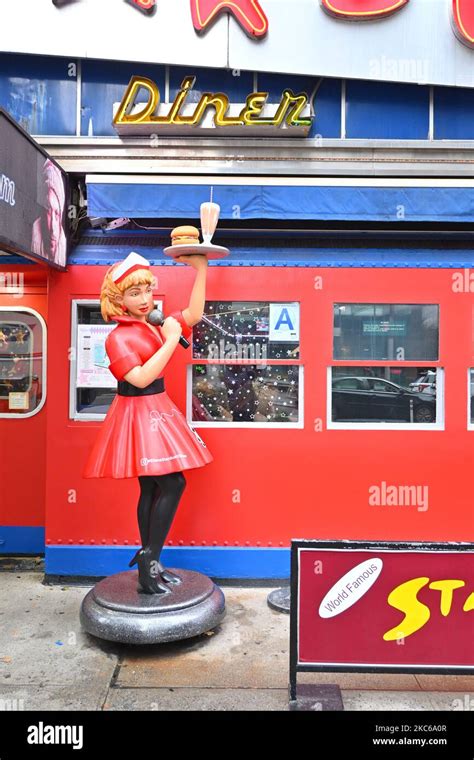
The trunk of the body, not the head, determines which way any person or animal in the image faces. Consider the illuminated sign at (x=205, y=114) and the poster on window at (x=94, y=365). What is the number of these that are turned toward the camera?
2

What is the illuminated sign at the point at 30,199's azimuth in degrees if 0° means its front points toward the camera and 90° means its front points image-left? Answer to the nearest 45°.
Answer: approximately 315°

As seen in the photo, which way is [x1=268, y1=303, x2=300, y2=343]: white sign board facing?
toward the camera

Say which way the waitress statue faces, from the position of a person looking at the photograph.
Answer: facing the viewer and to the right of the viewer

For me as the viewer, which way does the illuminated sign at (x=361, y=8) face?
facing the viewer

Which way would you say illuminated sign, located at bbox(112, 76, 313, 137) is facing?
toward the camera

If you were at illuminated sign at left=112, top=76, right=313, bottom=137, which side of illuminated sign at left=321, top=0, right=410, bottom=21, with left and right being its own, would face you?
right

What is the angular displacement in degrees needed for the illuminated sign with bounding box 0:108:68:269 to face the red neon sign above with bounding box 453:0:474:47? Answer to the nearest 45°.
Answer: approximately 45° to its left

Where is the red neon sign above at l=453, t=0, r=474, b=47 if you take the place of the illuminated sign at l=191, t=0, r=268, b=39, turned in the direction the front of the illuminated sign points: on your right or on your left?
on your left
